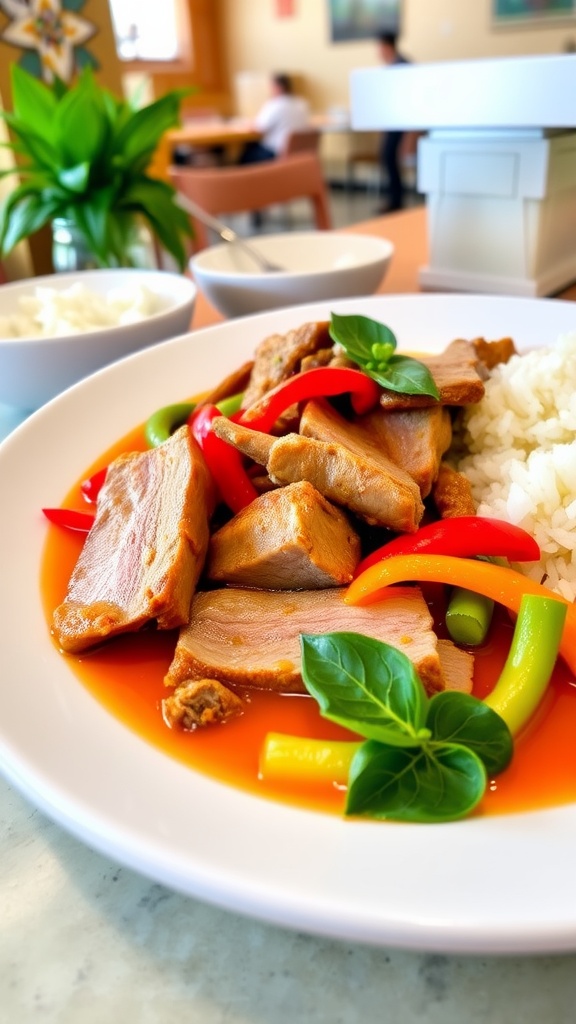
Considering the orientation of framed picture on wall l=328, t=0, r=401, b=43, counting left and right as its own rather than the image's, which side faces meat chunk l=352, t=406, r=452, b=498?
front

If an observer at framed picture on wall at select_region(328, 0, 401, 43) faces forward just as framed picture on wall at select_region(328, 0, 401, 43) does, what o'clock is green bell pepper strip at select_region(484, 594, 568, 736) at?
The green bell pepper strip is roughly at 12 o'clock from the framed picture on wall.

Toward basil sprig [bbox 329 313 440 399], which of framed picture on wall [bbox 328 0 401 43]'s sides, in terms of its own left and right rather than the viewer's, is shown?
front

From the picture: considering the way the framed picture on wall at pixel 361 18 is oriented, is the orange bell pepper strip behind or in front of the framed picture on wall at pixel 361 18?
in front

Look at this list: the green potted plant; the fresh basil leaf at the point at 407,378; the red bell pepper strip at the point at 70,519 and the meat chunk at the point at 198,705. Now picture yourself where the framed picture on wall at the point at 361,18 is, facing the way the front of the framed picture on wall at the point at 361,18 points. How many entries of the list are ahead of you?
4

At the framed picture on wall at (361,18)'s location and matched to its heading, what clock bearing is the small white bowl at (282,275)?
The small white bowl is roughly at 12 o'clock from the framed picture on wall.

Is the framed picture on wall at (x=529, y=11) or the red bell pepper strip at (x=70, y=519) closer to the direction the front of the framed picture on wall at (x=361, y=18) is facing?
the red bell pepper strip

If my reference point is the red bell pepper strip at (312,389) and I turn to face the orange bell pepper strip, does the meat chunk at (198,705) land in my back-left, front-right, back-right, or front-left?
front-right

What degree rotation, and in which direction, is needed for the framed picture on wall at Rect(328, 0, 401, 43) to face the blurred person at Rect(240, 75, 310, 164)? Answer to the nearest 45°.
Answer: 0° — it already faces them

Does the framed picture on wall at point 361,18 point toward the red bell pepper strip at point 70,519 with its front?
yes

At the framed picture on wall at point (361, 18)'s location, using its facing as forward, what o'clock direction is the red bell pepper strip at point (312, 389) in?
The red bell pepper strip is roughly at 12 o'clock from the framed picture on wall.

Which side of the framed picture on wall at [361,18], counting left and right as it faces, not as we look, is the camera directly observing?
front

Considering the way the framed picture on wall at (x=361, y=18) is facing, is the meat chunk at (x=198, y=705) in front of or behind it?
in front

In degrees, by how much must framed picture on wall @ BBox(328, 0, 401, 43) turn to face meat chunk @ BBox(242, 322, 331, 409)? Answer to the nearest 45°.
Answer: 0° — it already faces it

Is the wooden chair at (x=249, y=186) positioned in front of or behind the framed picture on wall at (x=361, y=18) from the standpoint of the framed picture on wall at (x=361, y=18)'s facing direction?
in front

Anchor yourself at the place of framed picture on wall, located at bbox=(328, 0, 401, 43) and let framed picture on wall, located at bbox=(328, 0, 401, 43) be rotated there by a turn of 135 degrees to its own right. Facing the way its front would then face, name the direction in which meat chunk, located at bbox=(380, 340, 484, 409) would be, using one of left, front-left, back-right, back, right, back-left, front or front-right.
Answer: back-left

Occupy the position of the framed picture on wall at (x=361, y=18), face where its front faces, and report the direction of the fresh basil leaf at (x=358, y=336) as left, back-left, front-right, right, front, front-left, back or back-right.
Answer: front

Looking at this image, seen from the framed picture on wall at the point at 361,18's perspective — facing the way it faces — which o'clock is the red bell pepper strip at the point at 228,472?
The red bell pepper strip is roughly at 12 o'clock from the framed picture on wall.
